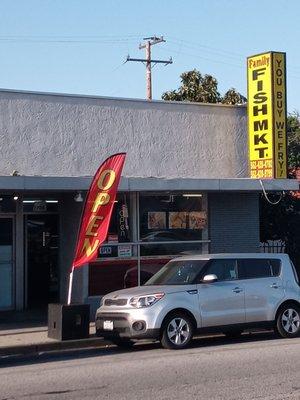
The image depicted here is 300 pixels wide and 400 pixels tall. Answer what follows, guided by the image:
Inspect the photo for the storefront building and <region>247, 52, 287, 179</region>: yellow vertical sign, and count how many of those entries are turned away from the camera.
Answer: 0

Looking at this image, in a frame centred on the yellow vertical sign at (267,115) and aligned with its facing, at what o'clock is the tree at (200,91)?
The tree is roughly at 4 o'clock from the yellow vertical sign.

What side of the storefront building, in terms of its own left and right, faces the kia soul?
front

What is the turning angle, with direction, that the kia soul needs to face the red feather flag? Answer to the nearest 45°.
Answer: approximately 90° to its right

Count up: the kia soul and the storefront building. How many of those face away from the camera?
0

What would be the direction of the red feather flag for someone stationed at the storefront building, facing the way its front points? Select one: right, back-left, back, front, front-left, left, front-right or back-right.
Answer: front

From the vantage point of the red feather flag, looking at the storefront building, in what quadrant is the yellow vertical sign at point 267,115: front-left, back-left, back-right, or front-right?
front-right

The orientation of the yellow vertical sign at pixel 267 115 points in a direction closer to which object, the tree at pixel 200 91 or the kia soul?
the kia soul

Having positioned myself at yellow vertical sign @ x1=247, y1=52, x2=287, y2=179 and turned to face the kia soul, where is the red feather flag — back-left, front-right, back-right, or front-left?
front-right

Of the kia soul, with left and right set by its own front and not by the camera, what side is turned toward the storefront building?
right

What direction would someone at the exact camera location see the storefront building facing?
facing the viewer

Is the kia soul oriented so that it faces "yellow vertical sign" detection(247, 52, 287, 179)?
no

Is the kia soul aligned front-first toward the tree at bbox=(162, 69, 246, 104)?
no

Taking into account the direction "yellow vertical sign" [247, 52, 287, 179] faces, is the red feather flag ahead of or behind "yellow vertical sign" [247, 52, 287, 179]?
ahead

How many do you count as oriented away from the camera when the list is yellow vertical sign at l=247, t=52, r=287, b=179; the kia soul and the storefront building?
0

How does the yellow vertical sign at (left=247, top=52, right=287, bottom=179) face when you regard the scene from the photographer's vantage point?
facing the viewer and to the left of the viewer
